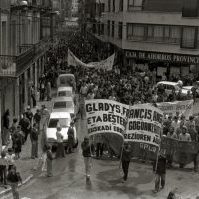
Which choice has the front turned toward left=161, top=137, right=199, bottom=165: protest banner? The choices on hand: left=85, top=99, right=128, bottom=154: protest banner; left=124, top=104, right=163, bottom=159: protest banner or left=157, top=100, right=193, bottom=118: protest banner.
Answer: left=157, top=100, right=193, bottom=118: protest banner

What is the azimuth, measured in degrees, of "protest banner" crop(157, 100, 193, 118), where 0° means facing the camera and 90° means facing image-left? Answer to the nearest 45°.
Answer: approximately 0°

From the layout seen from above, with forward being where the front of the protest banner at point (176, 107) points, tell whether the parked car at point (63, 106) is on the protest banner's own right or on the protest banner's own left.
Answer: on the protest banner's own right

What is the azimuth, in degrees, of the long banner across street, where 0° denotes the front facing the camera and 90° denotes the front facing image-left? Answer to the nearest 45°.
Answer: approximately 0°

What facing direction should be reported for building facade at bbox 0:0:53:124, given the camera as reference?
facing to the right of the viewer

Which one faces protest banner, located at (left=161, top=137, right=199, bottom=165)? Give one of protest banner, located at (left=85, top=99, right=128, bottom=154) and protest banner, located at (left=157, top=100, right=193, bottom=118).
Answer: protest banner, located at (left=157, top=100, right=193, bottom=118)

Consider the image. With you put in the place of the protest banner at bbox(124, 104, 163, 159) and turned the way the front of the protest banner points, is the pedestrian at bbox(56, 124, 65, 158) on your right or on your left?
on your right

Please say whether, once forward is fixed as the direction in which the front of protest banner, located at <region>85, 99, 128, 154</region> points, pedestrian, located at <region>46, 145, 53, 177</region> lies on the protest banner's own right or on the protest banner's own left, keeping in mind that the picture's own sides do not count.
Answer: on the protest banner's own right
